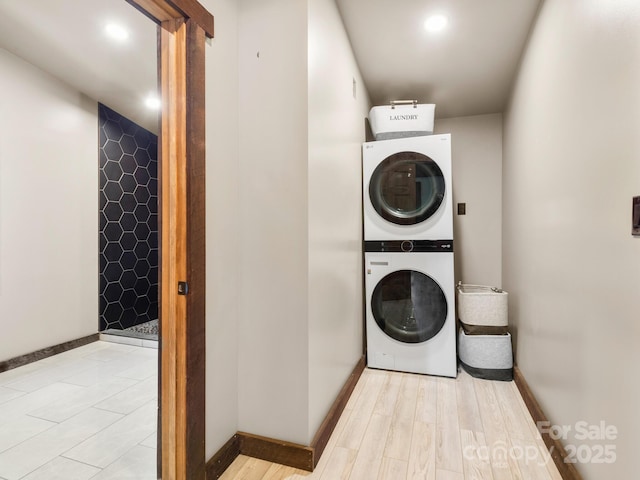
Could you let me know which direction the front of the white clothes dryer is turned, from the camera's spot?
facing the viewer

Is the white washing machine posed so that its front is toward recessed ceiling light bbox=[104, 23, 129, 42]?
no

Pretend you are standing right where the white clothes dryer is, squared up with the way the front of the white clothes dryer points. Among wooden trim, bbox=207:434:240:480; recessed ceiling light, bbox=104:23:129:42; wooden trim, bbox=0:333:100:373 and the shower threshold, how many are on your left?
0

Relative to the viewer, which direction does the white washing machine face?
toward the camera

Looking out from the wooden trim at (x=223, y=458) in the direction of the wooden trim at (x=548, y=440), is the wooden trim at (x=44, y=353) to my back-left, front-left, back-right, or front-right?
back-left

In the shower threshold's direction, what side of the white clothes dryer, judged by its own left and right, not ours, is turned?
right

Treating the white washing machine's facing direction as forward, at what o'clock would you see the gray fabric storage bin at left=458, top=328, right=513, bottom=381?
The gray fabric storage bin is roughly at 9 o'clock from the white washing machine.

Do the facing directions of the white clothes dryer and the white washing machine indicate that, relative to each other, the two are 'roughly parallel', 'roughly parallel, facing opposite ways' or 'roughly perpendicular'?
roughly parallel

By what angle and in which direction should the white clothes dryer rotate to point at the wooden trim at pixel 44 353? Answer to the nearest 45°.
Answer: approximately 90° to its right

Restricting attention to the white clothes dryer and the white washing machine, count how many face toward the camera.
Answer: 2

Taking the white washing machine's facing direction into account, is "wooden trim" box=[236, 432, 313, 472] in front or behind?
in front

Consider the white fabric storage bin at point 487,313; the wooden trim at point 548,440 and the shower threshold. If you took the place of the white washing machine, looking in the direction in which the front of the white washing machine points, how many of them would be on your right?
1
